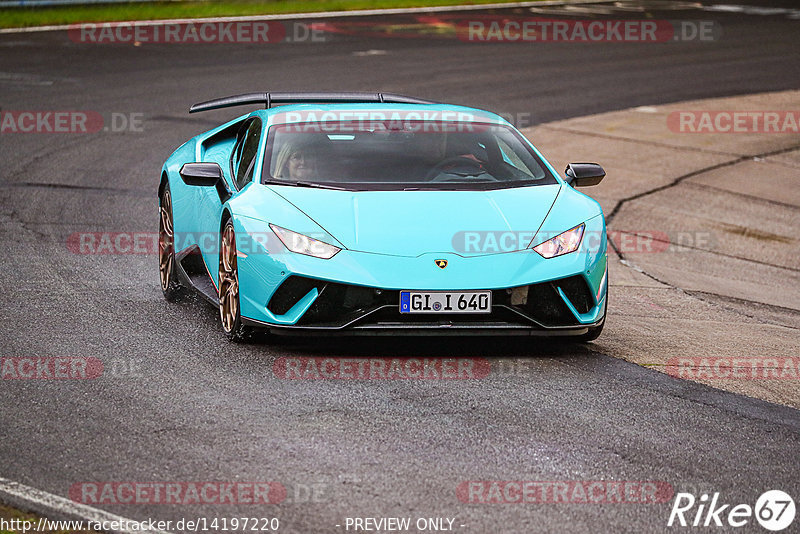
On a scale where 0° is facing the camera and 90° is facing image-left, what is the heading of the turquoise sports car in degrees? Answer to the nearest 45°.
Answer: approximately 0°
